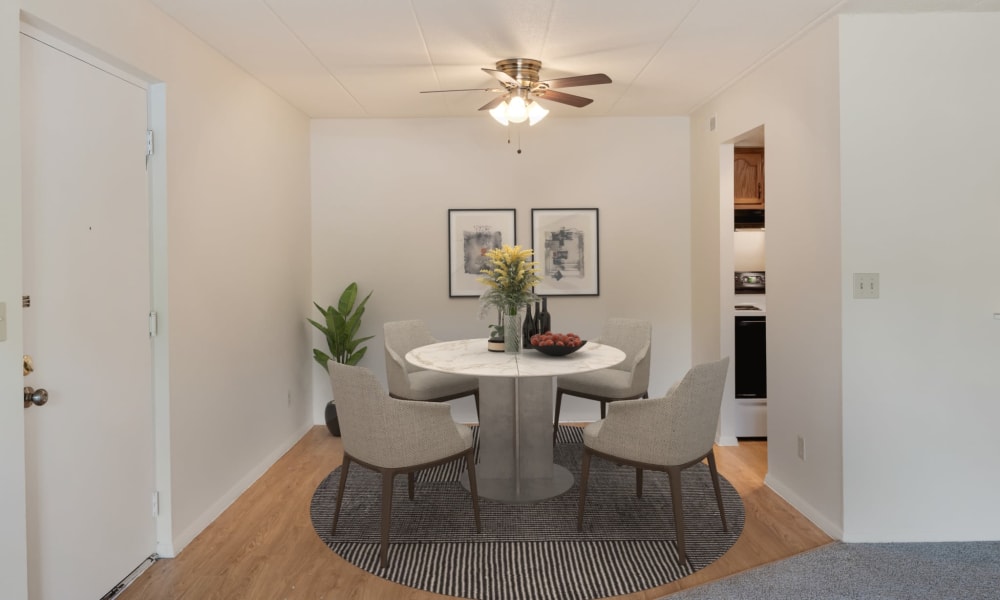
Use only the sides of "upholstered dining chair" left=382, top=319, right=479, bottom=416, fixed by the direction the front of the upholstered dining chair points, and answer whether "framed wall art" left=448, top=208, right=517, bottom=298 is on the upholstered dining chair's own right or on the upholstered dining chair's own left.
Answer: on the upholstered dining chair's own left

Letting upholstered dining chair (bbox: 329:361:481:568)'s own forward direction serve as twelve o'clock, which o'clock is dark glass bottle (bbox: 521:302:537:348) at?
The dark glass bottle is roughly at 12 o'clock from the upholstered dining chair.

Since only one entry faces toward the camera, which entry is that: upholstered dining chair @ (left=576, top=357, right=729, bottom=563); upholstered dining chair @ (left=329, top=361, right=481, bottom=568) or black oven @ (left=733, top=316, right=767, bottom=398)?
the black oven

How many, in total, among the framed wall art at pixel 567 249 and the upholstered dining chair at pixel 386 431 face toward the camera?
1

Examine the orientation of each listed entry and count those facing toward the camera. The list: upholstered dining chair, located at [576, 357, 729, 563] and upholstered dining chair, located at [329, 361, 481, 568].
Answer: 0

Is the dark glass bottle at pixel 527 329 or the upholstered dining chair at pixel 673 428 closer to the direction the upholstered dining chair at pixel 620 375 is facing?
the dark glass bottle

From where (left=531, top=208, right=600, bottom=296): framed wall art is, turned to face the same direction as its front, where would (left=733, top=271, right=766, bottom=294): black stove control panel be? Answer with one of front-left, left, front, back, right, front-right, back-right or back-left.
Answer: left

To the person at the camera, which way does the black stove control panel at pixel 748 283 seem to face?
facing the viewer

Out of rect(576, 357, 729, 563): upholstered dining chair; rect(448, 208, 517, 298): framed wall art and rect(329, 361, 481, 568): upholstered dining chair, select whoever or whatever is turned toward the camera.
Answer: the framed wall art

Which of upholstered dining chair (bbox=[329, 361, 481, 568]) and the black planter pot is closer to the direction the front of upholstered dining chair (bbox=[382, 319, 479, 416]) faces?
the upholstered dining chair
